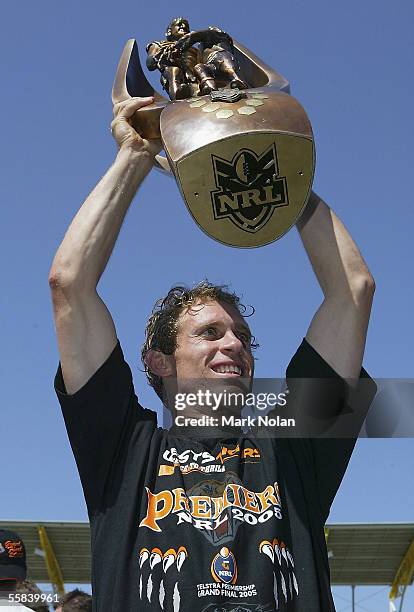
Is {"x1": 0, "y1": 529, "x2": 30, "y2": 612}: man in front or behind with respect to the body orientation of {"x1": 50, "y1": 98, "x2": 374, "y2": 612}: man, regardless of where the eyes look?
behind

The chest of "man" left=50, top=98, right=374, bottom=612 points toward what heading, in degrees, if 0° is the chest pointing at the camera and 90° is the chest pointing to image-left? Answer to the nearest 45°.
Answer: approximately 0°
